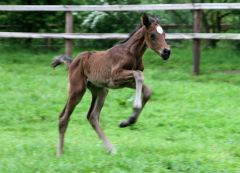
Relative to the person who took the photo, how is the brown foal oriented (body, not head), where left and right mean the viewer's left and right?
facing to the right of the viewer
